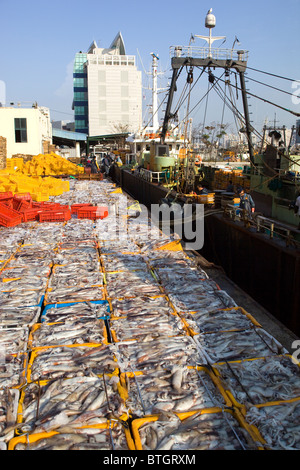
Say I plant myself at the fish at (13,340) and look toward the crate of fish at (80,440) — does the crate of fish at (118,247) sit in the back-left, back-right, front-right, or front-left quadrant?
back-left

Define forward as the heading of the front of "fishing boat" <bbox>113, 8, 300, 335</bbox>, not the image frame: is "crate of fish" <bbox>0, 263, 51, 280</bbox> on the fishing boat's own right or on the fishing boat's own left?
on the fishing boat's own left

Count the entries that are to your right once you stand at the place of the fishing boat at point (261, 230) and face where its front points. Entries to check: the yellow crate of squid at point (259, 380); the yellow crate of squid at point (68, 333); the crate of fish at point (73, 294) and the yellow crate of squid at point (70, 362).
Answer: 0

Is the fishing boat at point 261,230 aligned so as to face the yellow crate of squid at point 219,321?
no

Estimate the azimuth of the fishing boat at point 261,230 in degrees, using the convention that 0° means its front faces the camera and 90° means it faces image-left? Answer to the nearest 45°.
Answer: approximately 135°

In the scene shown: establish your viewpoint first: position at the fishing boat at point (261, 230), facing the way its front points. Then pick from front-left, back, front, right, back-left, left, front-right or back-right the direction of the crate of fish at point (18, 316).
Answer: left

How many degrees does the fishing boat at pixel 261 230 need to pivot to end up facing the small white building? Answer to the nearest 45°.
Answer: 0° — it already faces it

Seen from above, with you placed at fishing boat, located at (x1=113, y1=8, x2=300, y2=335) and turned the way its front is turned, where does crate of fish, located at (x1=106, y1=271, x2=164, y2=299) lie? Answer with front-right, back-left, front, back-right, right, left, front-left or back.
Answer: left

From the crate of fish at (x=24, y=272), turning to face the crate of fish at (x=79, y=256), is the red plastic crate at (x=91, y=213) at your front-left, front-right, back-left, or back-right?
front-left

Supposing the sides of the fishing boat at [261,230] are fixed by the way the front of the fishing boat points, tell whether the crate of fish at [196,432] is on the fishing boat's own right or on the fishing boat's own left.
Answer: on the fishing boat's own left

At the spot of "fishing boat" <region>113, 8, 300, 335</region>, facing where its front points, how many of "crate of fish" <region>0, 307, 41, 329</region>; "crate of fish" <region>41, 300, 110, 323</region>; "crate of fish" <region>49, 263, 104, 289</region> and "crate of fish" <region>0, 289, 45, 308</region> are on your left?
4

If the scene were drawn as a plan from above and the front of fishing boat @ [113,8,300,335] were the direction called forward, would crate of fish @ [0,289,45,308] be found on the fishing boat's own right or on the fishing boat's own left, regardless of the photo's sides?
on the fishing boat's own left

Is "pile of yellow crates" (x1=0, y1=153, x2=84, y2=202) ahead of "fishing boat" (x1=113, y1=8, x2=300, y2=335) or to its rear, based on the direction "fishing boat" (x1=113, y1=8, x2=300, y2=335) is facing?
ahead

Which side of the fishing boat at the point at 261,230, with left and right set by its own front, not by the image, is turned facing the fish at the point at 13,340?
left

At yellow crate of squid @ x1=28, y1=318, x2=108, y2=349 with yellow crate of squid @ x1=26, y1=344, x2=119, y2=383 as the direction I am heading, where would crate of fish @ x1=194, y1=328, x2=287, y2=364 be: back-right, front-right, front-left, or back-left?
front-left

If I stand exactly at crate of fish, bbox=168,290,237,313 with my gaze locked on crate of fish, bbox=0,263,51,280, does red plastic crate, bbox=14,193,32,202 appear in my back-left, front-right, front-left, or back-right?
front-right

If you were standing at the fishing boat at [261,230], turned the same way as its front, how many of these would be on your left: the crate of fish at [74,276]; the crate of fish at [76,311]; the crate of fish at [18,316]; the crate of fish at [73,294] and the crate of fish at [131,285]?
5

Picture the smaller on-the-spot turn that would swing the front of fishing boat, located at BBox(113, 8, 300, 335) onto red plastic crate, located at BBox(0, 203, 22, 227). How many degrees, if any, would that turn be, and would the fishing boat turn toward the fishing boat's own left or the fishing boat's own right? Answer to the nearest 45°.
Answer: approximately 45° to the fishing boat's own left

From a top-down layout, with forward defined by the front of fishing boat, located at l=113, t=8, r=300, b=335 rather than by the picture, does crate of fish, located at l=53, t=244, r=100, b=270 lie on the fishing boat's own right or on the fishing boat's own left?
on the fishing boat's own left
